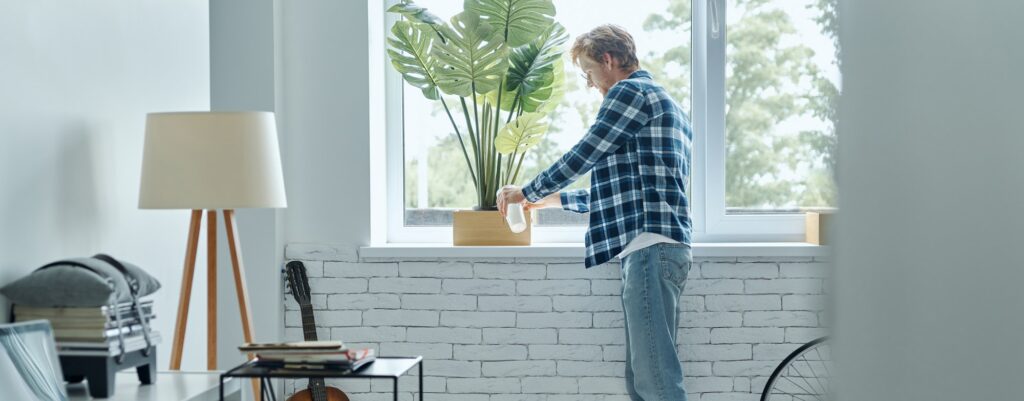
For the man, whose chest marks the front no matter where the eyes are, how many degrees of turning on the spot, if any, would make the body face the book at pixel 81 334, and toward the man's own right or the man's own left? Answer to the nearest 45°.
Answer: approximately 45° to the man's own left

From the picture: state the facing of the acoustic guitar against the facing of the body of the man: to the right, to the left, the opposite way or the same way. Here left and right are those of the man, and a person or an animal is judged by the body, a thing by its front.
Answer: to the left

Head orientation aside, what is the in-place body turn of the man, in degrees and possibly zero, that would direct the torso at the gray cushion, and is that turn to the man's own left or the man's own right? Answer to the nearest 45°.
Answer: approximately 45° to the man's own left

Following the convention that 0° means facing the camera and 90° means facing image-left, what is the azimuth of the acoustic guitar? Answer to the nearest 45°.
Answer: approximately 0°

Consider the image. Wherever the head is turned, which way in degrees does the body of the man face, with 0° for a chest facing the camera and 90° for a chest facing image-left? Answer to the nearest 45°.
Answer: approximately 90°

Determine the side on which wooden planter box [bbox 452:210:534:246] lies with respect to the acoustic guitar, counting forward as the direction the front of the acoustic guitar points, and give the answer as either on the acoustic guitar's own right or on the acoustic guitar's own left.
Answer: on the acoustic guitar's own left

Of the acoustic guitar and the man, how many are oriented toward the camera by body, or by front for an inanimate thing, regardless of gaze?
1

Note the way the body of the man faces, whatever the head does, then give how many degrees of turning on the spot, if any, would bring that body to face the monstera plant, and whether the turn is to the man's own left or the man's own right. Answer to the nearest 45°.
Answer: approximately 45° to the man's own right

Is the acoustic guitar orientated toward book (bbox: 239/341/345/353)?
yes
